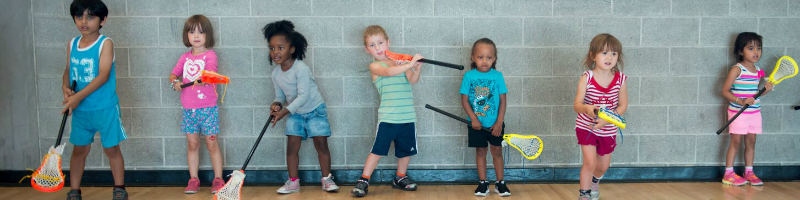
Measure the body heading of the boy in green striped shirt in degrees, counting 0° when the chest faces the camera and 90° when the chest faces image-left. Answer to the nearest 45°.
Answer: approximately 0°

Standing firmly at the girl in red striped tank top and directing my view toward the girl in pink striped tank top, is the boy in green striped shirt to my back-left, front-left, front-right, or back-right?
back-left

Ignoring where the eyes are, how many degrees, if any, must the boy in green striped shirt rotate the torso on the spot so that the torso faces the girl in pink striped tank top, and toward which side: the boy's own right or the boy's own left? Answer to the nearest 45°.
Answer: approximately 90° to the boy's own left

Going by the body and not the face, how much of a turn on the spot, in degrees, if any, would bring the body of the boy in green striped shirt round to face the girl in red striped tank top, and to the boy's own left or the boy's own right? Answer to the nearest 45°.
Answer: approximately 90° to the boy's own left

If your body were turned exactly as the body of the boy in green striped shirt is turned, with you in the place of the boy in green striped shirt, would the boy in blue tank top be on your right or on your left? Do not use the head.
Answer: on your right

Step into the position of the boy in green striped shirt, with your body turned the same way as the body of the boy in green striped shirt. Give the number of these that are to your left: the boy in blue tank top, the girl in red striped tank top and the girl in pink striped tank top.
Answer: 2
